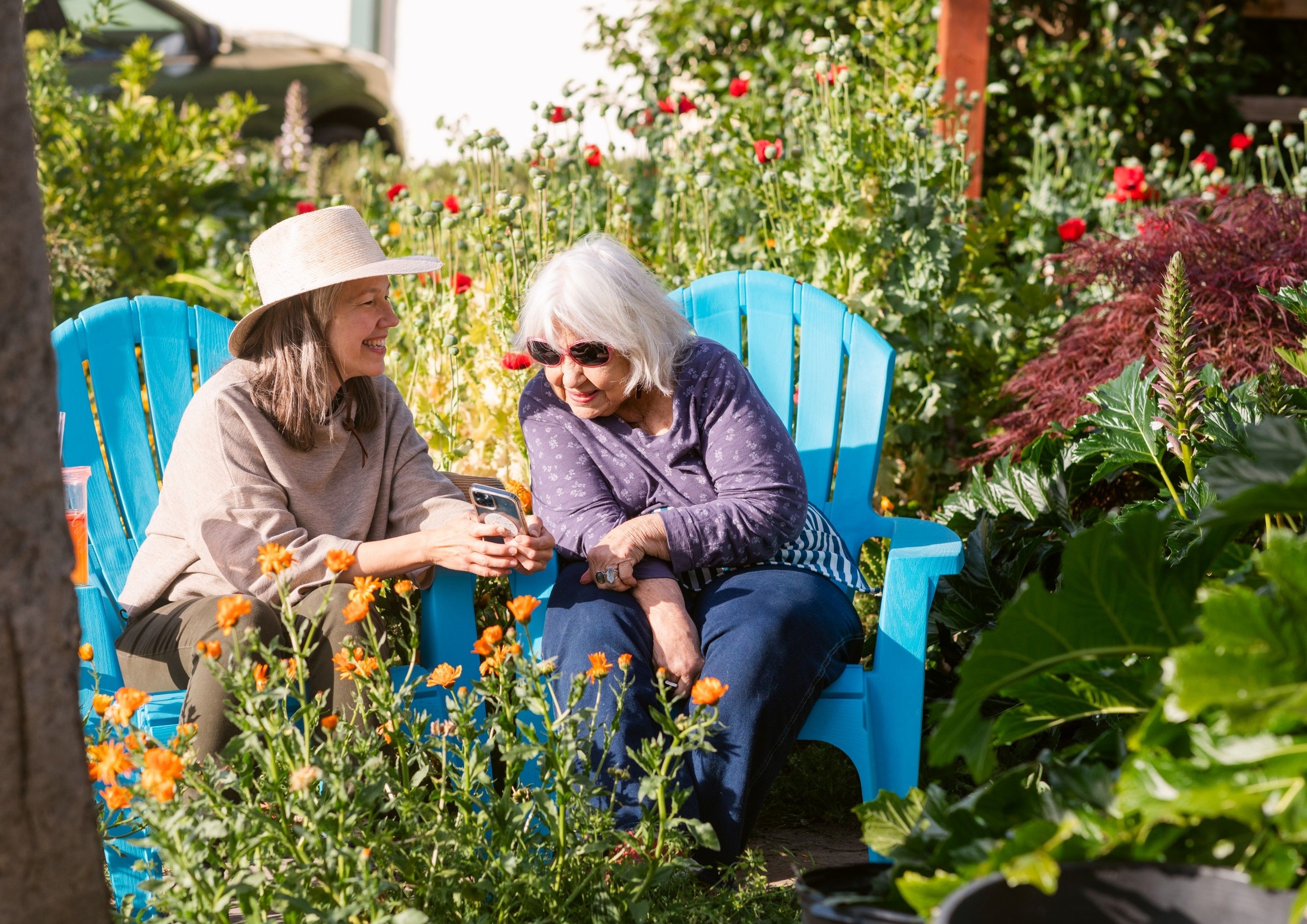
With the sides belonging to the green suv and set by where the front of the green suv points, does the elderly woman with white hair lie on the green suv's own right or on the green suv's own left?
on the green suv's own right

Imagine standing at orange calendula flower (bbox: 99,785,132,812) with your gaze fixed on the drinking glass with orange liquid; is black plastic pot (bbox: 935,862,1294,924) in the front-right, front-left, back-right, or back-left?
back-right

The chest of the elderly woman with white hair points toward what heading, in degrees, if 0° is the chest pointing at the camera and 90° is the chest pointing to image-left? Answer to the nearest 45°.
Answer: approximately 45°

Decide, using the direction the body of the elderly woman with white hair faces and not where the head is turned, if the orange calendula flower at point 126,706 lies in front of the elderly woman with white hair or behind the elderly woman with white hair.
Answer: in front

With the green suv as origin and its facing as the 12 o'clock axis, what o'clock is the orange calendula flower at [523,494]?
The orange calendula flower is roughly at 3 o'clock from the green suv.

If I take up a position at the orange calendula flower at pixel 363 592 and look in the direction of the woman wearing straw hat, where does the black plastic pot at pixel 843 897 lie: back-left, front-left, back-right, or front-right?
back-right

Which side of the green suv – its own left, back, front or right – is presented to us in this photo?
right

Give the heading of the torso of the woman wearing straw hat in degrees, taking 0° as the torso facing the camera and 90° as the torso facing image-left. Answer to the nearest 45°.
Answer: approximately 315°

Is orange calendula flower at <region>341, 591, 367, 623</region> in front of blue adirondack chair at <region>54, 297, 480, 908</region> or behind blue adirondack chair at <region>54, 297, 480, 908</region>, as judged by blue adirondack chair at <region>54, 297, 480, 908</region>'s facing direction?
in front

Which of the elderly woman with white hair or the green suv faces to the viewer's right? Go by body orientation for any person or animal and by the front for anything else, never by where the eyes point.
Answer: the green suv

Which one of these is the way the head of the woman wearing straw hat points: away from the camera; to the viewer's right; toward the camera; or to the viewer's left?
to the viewer's right

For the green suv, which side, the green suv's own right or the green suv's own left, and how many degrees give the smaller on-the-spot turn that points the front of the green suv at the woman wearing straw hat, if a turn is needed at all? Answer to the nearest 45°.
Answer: approximately 90° to the green suv's own right

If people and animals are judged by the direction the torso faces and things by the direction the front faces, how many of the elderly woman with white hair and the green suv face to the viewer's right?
1

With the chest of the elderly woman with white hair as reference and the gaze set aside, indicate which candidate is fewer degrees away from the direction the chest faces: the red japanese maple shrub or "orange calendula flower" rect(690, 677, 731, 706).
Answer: the orange calendula flower

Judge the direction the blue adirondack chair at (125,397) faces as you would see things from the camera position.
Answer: facing the viewer and to the right of the viewer
